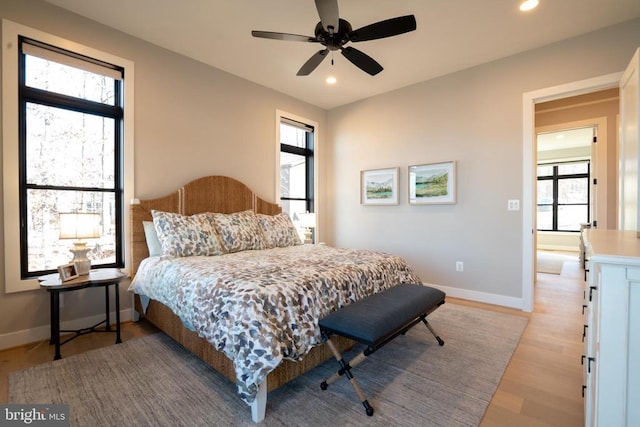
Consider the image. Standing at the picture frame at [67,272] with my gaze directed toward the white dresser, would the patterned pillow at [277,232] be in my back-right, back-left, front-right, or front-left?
front-left

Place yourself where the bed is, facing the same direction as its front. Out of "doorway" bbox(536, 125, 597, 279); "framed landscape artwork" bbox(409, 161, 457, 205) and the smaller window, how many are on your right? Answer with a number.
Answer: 0

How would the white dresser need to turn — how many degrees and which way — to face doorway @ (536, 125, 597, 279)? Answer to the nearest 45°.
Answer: approximately 90° to its right

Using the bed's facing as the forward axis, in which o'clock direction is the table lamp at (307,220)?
The table lamp is roughly at 8 o'clock from the bed.

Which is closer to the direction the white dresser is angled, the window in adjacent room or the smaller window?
the smaller window

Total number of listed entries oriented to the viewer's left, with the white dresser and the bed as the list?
1

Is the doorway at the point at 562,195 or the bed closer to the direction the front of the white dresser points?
the bed

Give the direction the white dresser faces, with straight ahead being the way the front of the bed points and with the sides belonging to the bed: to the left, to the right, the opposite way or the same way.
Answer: the opposite way

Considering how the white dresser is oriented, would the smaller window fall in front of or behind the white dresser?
in front

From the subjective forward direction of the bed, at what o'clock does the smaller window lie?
The smaller window is roughly at 8 o'clock from the bed.

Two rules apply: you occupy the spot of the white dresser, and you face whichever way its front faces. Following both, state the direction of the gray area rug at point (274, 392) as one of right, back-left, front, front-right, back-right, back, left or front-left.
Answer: front

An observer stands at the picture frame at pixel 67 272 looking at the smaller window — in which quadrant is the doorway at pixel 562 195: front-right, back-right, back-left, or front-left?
front-right

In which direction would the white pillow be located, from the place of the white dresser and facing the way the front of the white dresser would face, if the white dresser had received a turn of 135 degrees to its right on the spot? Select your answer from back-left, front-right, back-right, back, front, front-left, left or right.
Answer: back-left

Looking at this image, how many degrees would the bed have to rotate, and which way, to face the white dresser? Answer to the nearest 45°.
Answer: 0° — it already faces it

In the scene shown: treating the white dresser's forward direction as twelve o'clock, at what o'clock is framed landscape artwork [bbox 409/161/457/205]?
The framed landscape artwork is roughly at 2 o'clock from the white dresser.

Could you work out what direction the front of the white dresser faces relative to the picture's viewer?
facing to the left of the viewer

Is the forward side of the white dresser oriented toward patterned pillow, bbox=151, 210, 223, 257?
yes

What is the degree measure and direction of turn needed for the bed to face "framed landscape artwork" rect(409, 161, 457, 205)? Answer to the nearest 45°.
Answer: approximately 90° to its left

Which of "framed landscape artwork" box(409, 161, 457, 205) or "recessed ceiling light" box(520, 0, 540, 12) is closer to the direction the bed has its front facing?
the recessed ceiling light
